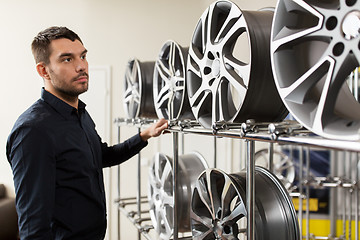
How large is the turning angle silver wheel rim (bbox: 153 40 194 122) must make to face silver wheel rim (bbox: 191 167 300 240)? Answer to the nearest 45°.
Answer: approximately 90° to its left

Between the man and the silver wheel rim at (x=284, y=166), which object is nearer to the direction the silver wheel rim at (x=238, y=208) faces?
the man

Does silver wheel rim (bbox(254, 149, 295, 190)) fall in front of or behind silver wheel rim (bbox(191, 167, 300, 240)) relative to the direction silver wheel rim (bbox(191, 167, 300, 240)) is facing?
behind

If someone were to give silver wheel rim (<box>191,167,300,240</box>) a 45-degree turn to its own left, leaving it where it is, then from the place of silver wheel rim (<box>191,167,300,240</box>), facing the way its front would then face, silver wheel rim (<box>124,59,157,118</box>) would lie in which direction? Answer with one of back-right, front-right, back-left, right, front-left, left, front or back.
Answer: back-right
